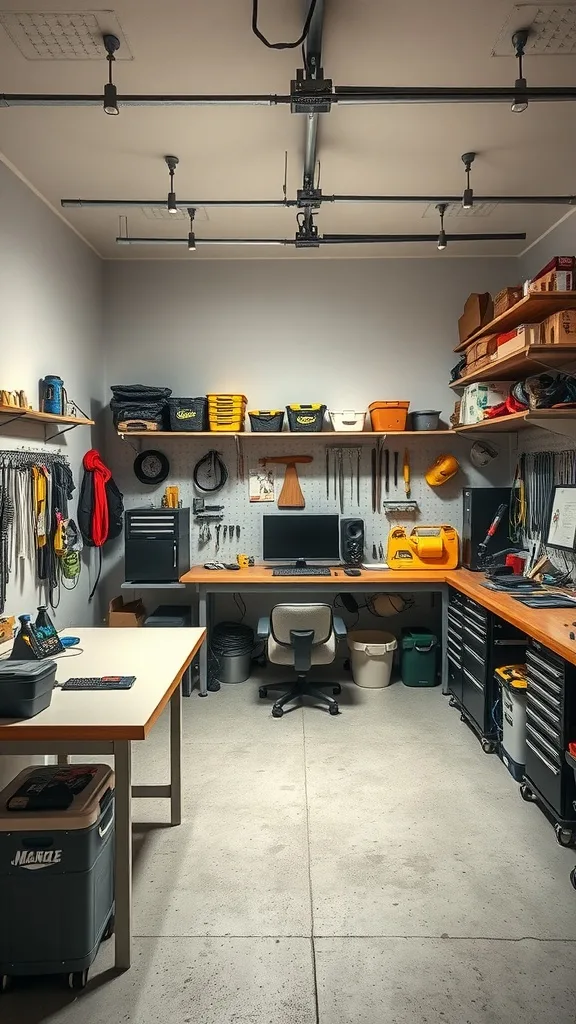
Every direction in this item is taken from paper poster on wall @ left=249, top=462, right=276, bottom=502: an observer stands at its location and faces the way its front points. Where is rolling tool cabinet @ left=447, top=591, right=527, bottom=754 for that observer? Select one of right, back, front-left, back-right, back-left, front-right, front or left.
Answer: front-left

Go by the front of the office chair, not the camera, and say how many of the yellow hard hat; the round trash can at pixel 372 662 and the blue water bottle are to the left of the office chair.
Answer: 1

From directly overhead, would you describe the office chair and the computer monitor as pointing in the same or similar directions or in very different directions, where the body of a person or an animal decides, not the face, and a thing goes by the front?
very different directions

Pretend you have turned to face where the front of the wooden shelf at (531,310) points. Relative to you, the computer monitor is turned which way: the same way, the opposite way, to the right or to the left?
to the left

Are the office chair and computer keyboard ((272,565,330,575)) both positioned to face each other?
yes

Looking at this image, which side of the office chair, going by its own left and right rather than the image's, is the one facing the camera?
back

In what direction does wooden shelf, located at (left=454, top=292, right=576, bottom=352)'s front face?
to the viewer's left

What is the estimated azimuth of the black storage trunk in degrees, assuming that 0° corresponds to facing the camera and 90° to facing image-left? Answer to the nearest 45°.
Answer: approximately 0°

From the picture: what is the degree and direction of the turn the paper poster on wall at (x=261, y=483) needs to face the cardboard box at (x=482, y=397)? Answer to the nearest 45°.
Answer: approximately 45° to its left
